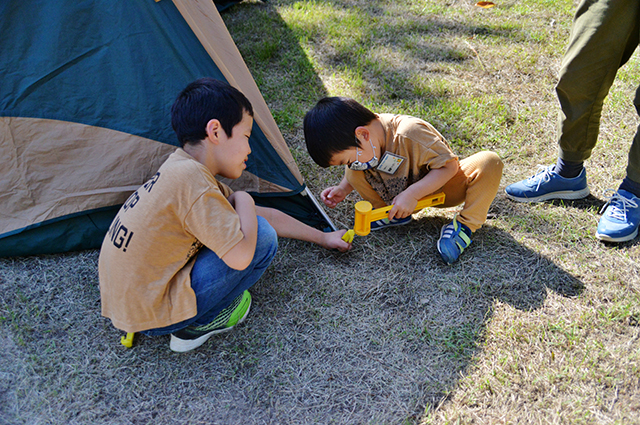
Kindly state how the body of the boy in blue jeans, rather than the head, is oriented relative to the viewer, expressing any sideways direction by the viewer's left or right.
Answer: facing away from the viewer and to the right of the viewer

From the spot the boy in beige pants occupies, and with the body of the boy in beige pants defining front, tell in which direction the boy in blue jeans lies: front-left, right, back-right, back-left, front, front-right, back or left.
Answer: front

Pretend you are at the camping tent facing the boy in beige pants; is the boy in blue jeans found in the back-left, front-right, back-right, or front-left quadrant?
front-right

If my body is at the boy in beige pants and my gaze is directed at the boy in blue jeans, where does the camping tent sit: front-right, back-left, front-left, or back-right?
front-right

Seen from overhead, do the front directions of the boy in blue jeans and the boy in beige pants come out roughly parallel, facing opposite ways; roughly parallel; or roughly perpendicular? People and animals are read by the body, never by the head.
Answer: roughly parallel, facing opposite ways

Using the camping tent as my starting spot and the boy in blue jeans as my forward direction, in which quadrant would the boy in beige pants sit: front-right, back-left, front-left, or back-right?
front-left

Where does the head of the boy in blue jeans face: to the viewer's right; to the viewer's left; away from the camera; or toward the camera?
to the viewer's right

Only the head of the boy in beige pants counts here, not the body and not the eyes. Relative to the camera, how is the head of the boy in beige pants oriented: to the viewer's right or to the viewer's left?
to the viewer's left

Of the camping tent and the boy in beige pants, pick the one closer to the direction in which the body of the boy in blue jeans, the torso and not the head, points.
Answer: the boy in beige pants

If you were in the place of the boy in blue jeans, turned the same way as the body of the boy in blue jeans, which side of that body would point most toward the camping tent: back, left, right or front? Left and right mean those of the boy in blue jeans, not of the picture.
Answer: left

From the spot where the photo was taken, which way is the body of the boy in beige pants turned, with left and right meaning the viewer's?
facing the viewer and to the left of the viewer
